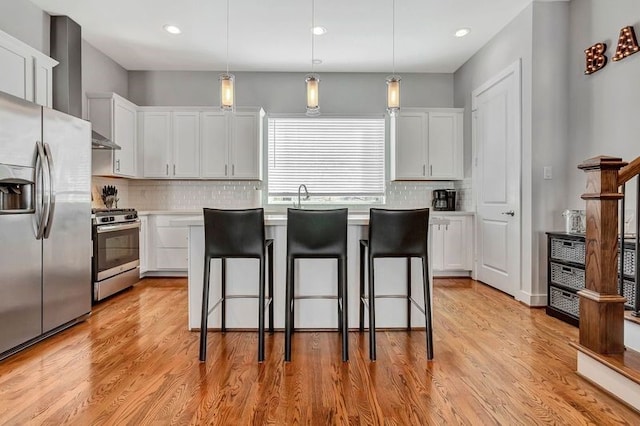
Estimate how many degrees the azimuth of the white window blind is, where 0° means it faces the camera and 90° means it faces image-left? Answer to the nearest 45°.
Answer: approximately 0°

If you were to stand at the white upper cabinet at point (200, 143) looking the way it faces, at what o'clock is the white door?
The white door is roughly at 10 o'clock from the white upper cabinet.

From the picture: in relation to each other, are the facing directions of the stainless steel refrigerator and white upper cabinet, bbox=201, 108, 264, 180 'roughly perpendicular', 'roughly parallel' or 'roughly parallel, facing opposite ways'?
roughly perpendicular

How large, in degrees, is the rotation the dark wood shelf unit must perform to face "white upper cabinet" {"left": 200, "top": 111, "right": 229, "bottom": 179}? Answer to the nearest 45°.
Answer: approximately 45° to its right

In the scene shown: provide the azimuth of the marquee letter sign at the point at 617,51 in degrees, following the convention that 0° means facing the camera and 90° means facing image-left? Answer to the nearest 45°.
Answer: approximately 45°

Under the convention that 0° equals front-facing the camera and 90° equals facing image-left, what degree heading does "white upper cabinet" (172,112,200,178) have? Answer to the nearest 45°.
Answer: approximately 0°

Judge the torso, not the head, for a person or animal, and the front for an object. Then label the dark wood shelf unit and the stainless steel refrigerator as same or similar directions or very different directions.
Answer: very different directions

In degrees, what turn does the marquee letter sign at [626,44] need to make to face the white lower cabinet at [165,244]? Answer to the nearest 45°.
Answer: approximately 45° to its right

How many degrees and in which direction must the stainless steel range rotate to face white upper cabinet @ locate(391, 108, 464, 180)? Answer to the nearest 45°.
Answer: approximately 45° to its left

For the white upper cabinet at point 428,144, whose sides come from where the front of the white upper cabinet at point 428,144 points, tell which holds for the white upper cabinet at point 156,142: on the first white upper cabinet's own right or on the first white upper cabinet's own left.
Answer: on the first white upper cabinet's own right

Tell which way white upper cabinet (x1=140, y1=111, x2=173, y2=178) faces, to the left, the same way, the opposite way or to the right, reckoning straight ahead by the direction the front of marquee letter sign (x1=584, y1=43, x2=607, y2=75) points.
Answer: to the left
